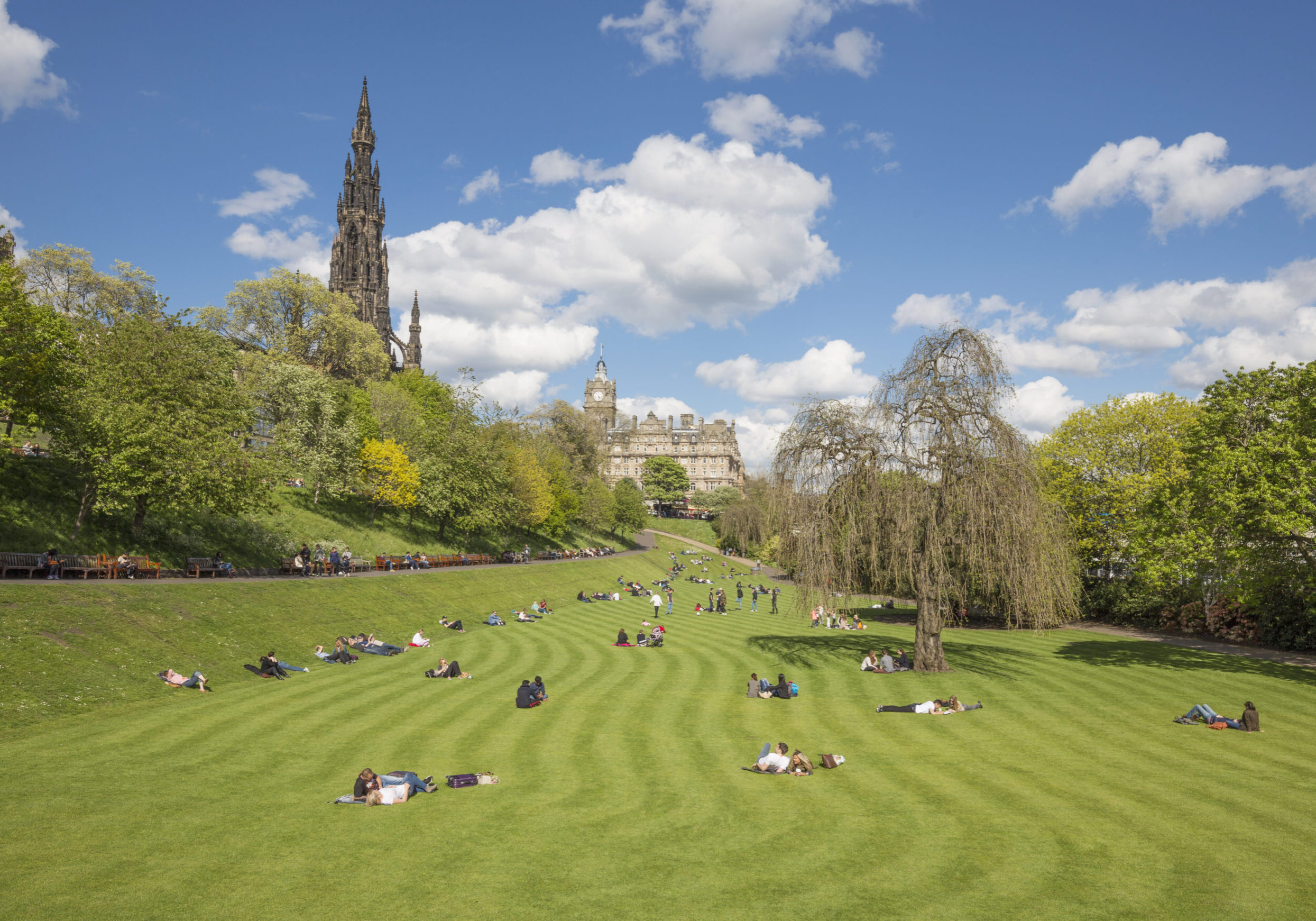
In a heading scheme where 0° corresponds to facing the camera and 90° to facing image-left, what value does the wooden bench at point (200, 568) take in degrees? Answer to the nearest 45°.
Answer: approximately 315°

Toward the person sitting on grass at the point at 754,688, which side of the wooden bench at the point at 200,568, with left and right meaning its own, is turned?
front

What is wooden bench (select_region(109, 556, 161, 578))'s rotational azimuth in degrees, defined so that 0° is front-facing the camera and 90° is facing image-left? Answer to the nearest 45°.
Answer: approximately 315°

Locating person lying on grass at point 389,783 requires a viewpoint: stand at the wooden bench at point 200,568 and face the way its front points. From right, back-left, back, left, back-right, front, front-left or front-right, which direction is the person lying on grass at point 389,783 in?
front-right

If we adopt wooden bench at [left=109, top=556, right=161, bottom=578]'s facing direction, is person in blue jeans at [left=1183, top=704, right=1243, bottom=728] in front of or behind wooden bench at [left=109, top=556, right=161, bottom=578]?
in front

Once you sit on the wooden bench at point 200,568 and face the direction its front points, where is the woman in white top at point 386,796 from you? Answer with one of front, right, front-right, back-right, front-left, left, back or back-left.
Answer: front-right

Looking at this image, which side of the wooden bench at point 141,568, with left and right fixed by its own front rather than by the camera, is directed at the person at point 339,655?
front

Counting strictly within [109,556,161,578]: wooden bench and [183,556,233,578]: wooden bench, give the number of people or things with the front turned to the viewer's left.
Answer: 0

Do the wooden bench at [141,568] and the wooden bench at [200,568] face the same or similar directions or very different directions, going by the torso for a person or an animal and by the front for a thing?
same or similar directions

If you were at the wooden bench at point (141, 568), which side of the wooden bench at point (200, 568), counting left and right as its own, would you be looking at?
right

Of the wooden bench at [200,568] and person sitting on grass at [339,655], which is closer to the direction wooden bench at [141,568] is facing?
the person sitting on grass

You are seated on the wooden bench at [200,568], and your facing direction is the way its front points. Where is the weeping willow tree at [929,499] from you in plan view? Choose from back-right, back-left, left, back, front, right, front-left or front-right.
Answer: front

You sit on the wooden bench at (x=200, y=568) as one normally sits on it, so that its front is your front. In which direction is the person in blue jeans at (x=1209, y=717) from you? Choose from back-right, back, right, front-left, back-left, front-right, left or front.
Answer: front
